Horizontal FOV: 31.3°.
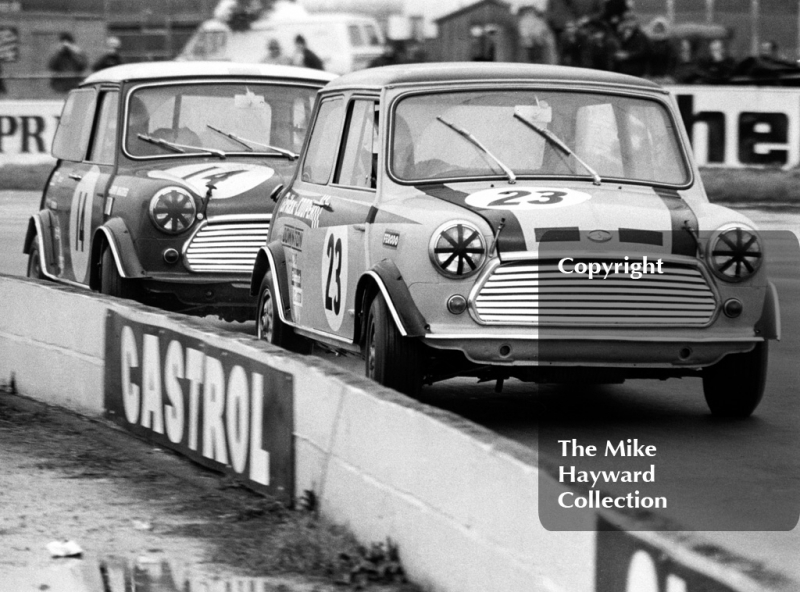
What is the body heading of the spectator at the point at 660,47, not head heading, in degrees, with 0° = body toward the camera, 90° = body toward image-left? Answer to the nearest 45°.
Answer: approximately 0°

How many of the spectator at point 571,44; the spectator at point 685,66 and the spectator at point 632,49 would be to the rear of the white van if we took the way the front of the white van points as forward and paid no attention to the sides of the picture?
3

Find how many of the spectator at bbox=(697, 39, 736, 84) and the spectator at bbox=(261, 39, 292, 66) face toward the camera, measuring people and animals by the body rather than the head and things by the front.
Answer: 2

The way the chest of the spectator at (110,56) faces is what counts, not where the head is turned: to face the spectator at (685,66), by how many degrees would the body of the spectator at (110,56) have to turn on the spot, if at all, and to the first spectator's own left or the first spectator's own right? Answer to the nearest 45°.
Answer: approximately 45° to the first spectator's own left

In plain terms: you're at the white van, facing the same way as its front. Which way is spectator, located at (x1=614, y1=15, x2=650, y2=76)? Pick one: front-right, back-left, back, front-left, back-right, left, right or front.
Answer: back
